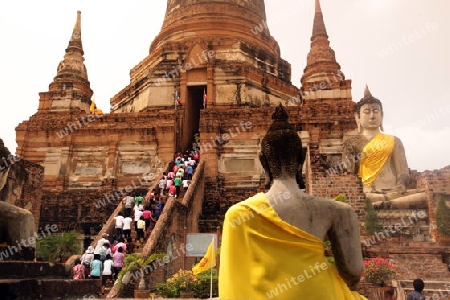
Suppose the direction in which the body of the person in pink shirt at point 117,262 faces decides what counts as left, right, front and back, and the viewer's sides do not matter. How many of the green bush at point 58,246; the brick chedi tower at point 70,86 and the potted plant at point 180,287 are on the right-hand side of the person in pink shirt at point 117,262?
1

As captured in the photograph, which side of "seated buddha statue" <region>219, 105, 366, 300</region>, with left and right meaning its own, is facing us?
back

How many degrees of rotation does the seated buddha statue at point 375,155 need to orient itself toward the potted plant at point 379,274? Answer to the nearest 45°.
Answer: approximately 45° to its right

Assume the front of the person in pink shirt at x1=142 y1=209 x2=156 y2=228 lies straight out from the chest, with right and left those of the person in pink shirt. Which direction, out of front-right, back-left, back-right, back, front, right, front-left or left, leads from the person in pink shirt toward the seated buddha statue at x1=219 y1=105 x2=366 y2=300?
back-right

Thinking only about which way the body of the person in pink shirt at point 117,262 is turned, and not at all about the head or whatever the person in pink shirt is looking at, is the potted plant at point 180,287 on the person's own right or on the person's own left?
on the person's own right

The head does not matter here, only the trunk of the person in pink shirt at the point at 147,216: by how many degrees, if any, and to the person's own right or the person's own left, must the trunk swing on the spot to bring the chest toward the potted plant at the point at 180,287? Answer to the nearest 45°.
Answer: approximately 135° to the person's own right

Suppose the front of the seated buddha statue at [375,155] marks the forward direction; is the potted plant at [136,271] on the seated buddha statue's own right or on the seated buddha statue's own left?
on the seated buddha statue's own right

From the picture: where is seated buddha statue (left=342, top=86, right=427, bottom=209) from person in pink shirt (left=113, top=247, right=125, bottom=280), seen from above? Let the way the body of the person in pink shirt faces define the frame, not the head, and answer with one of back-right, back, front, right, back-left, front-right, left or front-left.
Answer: front-right

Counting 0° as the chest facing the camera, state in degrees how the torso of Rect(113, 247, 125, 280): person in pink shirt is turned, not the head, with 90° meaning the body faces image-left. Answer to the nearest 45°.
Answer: approximately 225°

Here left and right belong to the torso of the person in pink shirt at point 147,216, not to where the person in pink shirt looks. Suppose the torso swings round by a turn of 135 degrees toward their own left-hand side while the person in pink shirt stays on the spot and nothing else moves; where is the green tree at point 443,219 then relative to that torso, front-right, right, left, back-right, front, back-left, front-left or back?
back-left

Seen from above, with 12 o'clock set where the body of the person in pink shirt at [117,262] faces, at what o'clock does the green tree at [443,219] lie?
The green tree is roughly at 2 o'clock from the person in pink shirt.

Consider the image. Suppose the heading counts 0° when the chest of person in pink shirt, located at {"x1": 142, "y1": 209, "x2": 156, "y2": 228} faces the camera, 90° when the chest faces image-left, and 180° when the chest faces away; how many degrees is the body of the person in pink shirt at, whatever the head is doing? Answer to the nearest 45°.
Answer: approximately 225°

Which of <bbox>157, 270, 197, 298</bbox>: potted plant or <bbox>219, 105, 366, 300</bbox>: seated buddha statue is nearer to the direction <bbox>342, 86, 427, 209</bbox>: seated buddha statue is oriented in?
the seated buddha statue

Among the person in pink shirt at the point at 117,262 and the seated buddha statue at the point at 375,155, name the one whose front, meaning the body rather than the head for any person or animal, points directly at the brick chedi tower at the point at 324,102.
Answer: the person in pink shirt

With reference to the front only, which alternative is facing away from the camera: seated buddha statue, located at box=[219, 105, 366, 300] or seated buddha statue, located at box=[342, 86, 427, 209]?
seated buddha statue, located at box=[219, 105, 366, 300]

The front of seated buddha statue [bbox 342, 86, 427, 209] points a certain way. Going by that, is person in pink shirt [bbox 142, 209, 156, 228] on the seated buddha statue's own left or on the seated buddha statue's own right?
on the seated buddha statue's own right

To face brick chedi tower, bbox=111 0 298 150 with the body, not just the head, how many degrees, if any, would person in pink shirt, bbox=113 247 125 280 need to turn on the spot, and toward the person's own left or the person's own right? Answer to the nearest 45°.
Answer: approximately 45° to the person's own left

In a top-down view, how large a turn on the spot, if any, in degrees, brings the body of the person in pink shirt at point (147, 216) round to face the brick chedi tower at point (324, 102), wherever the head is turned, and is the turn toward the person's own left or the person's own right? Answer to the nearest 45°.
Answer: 0° — they already face it

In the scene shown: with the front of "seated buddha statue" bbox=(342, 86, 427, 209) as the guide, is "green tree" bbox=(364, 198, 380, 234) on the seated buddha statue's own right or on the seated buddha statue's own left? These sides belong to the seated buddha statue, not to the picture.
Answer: on the seated buddha statue's own right
